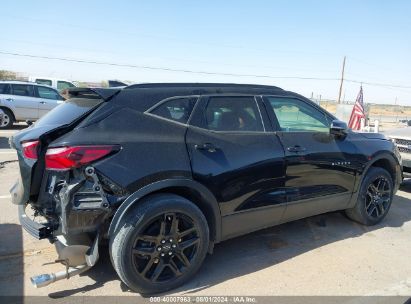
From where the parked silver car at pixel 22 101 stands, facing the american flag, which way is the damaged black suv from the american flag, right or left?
right

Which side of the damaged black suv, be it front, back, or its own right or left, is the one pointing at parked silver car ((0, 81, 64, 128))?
left

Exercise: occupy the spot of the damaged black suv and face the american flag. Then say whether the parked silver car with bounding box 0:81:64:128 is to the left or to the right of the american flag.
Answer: left

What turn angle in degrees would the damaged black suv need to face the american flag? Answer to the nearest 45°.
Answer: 0° — it already faces it

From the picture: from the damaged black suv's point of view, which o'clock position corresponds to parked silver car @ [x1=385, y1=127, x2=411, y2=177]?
The parked silver car is roughly at 12 o'clock from the damaged black suv.

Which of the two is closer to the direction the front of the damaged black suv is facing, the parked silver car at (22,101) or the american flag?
the american flag

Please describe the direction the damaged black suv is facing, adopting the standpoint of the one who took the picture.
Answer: facing away from the viewer and to the right of the viewer
